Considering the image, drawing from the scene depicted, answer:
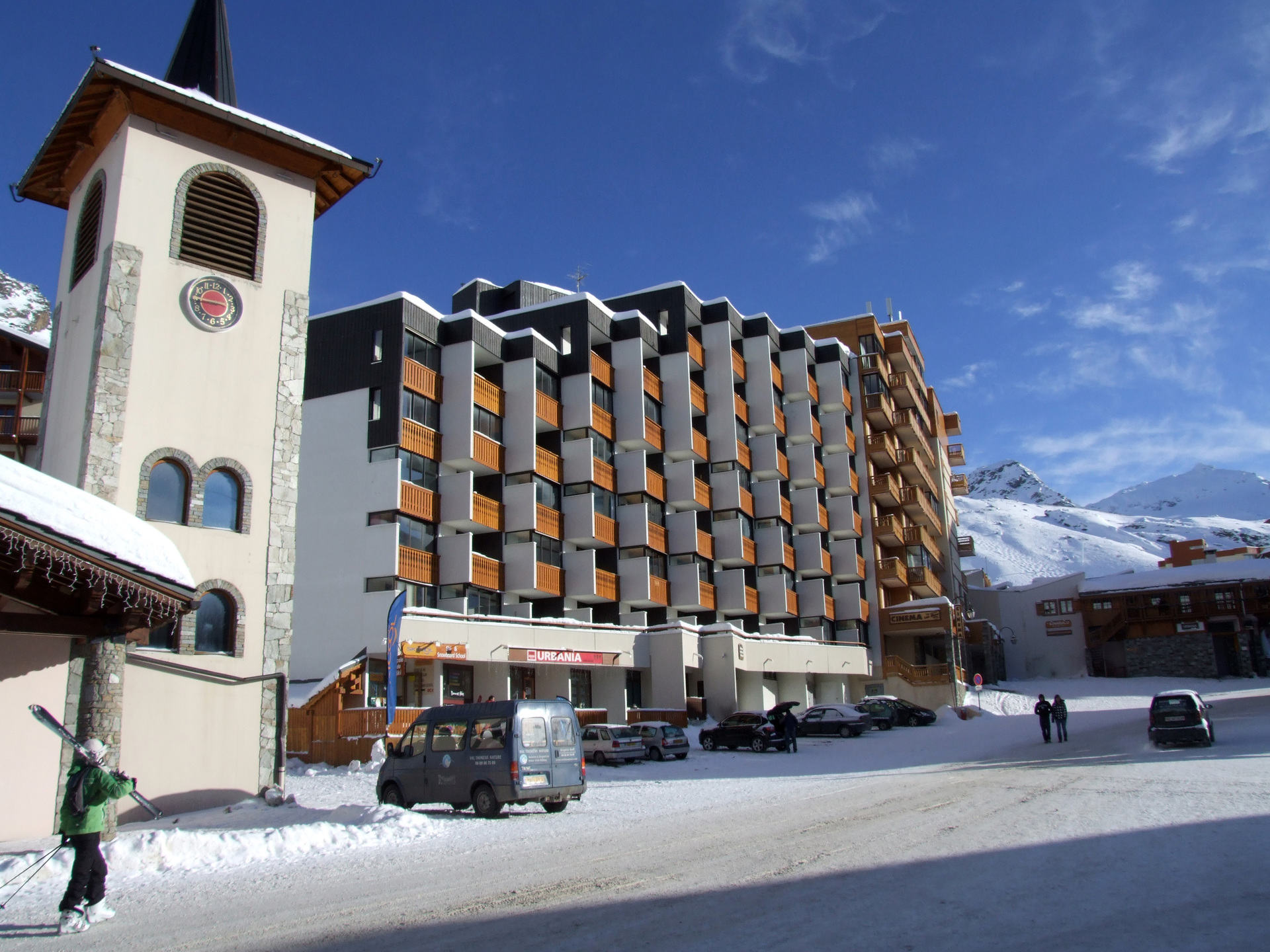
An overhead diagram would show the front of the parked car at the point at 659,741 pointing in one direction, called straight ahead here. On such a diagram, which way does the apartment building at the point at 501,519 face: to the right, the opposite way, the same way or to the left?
the opposite way

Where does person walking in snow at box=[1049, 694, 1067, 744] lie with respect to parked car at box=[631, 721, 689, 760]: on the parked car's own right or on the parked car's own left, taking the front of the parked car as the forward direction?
on the parked car's own right

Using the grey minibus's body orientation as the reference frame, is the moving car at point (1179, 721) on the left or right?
on its right

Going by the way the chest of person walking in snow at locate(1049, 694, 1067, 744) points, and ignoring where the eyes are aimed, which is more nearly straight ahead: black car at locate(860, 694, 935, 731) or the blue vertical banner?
the blue vertical banner
